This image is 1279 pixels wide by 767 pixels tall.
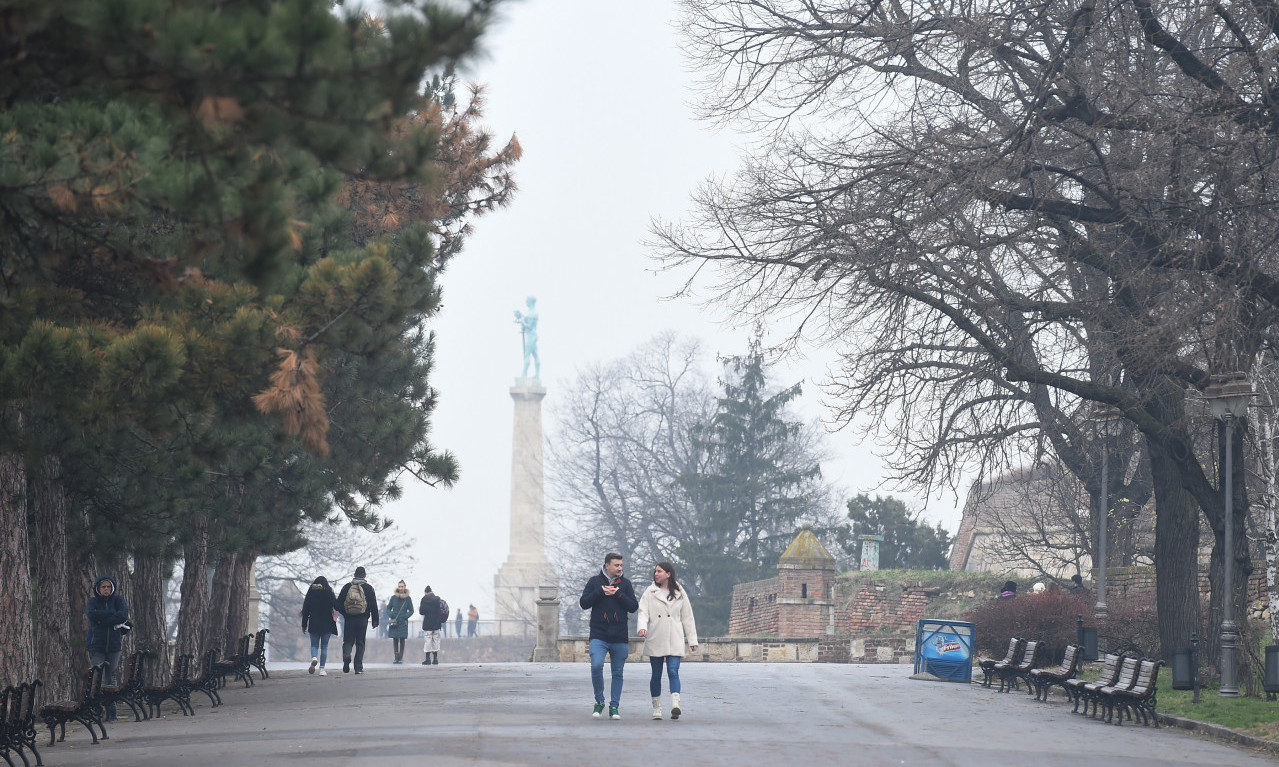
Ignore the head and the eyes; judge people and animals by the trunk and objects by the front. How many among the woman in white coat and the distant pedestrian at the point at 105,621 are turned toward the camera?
2

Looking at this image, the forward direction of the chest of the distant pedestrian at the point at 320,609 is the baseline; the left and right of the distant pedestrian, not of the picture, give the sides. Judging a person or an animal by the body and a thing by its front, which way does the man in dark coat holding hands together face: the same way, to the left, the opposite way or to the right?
the opposite way

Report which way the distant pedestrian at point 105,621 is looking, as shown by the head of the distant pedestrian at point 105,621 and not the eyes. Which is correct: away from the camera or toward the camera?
toward the camera

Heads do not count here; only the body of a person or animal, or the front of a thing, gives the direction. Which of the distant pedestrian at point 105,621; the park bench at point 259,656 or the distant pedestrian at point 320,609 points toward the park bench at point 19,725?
the distant pedestrian at point 105,621

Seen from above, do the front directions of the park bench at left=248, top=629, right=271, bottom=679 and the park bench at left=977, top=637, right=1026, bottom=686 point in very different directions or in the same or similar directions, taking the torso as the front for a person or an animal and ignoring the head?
very different directions

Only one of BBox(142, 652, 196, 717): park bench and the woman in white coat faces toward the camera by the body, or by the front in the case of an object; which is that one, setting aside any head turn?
the woman in white coat

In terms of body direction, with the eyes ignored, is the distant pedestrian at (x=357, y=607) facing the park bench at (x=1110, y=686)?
no

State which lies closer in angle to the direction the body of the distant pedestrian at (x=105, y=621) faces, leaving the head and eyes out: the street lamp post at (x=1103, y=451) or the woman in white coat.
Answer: the woman in white coat

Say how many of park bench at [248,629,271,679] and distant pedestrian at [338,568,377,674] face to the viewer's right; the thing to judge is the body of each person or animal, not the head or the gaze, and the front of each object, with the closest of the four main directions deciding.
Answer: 1

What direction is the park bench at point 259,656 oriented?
to the viewer's right

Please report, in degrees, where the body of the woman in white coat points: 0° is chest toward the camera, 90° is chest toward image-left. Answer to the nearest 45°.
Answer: approximately 0°

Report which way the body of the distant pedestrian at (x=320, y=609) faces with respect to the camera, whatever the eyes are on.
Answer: away from the camera

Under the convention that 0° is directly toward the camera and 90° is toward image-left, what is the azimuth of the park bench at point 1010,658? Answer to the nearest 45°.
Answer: approximately 90°

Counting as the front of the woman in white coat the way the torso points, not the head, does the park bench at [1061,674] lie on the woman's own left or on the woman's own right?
on the woman's own left

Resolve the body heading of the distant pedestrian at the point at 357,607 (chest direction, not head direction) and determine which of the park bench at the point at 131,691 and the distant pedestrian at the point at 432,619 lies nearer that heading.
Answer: the distant pedestrian

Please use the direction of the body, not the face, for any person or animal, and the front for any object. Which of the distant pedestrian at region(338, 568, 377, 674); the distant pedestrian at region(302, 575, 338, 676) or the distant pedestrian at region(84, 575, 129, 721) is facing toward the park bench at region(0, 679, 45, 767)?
the distant pedestrian at region(84, 575, 129, 721)

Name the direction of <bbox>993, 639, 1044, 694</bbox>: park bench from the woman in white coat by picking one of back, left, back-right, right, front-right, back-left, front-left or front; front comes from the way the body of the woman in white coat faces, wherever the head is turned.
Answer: back-left

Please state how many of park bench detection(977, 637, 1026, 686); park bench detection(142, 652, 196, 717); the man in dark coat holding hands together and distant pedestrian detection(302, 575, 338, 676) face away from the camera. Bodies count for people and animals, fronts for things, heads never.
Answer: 1

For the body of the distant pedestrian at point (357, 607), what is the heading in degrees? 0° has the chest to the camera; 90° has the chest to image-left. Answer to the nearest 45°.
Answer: approximately 180°

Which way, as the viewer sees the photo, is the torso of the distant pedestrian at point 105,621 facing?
toward the camera
